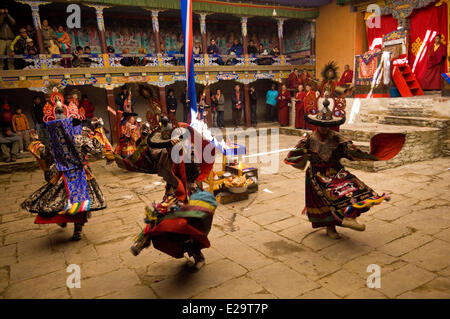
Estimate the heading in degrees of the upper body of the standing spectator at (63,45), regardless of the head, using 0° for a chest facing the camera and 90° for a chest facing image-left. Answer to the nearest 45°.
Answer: approximately 315°

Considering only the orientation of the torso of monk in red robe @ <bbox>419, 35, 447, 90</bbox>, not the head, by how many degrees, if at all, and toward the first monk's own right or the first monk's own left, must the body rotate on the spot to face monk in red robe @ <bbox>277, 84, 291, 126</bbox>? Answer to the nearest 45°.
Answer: approximately 45° to the first monk's own right

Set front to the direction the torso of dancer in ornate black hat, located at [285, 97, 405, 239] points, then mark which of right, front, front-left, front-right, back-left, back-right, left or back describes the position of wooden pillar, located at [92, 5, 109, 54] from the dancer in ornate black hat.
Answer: back-right

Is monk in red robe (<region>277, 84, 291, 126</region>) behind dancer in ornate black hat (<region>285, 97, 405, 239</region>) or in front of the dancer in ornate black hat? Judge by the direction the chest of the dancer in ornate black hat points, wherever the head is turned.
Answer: behind

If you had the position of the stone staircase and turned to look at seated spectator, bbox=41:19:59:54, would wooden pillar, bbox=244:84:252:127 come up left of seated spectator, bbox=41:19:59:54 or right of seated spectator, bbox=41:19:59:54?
right

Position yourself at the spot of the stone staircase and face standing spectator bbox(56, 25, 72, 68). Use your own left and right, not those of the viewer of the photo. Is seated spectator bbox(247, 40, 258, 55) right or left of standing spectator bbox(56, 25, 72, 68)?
right

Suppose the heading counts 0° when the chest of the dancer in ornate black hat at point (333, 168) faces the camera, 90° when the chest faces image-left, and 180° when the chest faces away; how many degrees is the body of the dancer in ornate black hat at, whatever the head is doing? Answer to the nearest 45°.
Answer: approximately 0°
